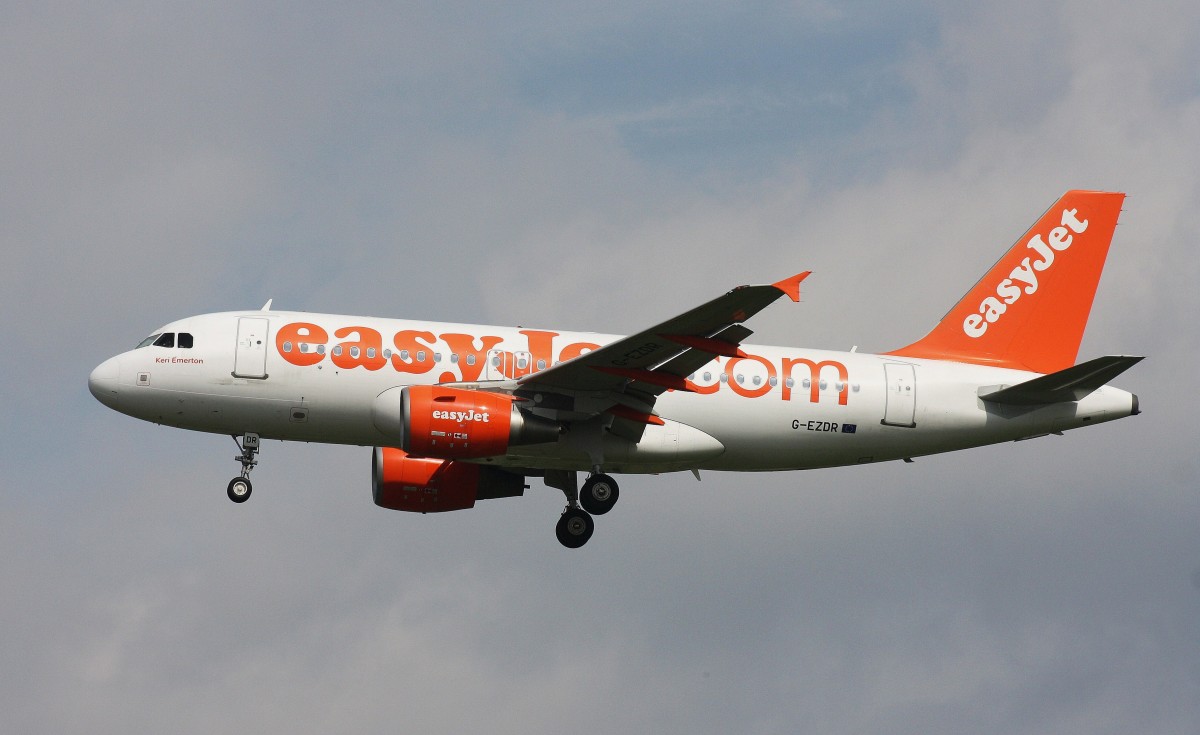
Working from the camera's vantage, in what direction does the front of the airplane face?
facing to the left of the viewer
